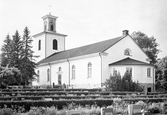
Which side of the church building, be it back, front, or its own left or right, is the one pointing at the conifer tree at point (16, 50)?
front

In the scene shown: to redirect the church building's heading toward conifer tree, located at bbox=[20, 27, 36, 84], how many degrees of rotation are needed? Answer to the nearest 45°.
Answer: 0° — it already faces it

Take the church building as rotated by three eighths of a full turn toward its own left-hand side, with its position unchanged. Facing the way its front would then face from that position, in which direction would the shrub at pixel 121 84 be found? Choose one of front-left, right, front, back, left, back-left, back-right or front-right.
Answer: front

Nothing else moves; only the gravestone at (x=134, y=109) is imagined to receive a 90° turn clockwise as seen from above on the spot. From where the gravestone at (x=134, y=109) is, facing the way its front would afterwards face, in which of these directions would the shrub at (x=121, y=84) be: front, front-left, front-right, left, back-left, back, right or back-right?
back-right

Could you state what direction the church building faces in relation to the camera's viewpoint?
facing away from the viewer and to the left of the viewer

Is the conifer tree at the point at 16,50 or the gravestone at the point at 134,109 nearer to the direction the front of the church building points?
the conifer tree

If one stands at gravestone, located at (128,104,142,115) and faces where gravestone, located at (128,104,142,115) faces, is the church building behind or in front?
behind

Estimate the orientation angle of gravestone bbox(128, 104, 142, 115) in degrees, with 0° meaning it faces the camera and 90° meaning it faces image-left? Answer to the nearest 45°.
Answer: approximately 315°

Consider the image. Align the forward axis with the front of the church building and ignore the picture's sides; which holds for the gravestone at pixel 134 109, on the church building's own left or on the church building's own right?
on the church building's own left

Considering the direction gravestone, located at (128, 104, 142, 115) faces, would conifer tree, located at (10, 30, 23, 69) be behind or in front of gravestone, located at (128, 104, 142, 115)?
behind
